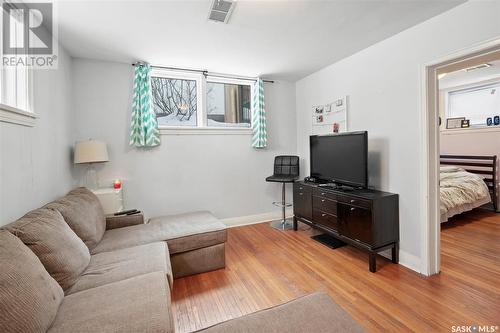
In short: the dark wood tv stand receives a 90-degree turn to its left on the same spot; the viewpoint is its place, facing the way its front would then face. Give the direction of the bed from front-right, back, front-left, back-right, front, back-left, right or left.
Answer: left

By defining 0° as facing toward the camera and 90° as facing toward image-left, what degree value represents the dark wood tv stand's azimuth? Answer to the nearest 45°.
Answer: approximately 45°

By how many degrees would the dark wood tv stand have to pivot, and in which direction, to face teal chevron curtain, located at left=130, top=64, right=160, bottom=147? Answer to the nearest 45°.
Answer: approximately 45° to its right

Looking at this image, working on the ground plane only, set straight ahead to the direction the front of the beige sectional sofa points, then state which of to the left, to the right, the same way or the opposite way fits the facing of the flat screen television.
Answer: the opposite way

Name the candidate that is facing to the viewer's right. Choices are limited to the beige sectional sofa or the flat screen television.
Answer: the beige sectional sofa

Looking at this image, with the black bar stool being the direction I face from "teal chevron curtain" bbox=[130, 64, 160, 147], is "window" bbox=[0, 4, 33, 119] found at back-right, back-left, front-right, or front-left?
back-right

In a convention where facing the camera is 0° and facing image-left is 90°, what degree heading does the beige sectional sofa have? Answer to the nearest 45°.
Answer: approximately 270°

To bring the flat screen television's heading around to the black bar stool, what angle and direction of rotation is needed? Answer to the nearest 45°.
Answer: approximately 90° to its right

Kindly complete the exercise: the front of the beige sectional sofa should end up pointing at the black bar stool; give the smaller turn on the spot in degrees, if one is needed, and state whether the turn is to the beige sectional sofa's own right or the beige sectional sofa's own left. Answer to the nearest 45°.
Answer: approximately 45° to the beige sectional sofa's own left

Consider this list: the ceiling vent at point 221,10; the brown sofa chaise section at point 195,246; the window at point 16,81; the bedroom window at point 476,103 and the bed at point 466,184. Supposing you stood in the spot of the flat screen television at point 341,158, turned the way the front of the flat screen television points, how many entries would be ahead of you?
3

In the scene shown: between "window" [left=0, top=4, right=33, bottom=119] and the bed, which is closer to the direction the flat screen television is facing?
the window

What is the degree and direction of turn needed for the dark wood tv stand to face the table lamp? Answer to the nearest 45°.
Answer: approximately 45° to its right
